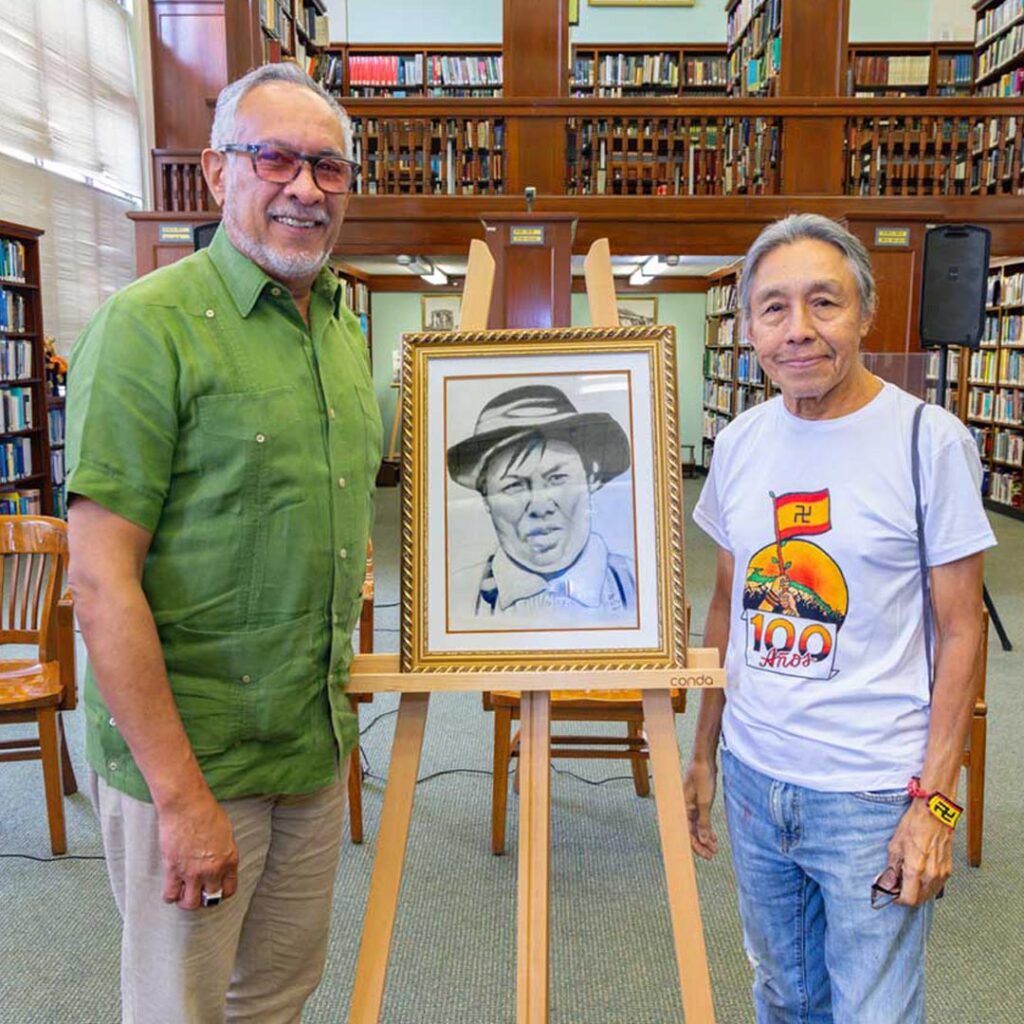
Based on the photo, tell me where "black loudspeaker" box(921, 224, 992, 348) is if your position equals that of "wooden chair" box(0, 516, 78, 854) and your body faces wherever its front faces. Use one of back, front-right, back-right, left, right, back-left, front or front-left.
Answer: left

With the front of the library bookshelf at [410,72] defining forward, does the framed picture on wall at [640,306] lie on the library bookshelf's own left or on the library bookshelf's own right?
on the library bookshelf's own left

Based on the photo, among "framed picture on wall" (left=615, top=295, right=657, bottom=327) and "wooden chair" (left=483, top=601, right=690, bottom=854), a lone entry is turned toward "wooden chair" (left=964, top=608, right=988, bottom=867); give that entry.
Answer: the framed picture on wall

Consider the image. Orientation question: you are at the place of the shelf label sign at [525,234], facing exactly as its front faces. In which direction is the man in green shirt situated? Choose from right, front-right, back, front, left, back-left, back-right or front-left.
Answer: front

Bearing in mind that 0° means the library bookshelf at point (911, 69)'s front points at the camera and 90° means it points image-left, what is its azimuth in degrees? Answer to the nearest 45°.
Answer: approximately 0°

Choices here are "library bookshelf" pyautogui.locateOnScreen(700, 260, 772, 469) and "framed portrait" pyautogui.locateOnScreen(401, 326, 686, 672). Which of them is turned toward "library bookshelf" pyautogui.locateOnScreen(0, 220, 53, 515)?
"library bookshelf" pyautogui.locateOnScreen(700, 260, 772, 469)

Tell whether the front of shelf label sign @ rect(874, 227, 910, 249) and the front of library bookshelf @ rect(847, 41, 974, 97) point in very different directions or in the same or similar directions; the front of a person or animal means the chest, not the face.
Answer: same or similar directions

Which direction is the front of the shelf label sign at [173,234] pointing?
toward the camera

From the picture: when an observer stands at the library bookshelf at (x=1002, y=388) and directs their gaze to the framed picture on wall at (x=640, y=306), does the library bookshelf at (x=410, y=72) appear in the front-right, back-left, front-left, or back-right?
front-left

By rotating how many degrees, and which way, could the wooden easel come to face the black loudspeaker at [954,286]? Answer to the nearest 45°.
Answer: approximately 135° to its left

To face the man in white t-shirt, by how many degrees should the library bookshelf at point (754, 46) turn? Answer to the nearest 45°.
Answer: approximately 45° to its left

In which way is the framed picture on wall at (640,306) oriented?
toward the camera

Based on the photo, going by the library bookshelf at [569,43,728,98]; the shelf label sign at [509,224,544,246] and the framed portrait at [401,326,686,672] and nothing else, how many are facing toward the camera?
3

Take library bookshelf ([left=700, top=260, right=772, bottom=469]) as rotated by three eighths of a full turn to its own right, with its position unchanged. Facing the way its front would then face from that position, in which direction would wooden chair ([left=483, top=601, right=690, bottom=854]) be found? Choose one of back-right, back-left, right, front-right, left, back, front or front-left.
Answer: back

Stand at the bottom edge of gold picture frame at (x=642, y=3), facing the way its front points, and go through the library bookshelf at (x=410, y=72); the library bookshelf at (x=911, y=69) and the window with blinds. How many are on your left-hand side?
1

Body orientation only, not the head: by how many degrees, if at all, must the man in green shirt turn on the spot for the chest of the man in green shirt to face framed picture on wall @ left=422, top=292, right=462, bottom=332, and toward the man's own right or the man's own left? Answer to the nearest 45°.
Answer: approximately 135° to the man's own left

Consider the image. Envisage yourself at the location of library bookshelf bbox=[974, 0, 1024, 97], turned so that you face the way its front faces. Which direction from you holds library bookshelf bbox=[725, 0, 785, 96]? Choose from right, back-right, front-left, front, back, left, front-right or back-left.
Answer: front

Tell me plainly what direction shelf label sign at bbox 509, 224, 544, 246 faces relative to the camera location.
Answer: facing the viewer
